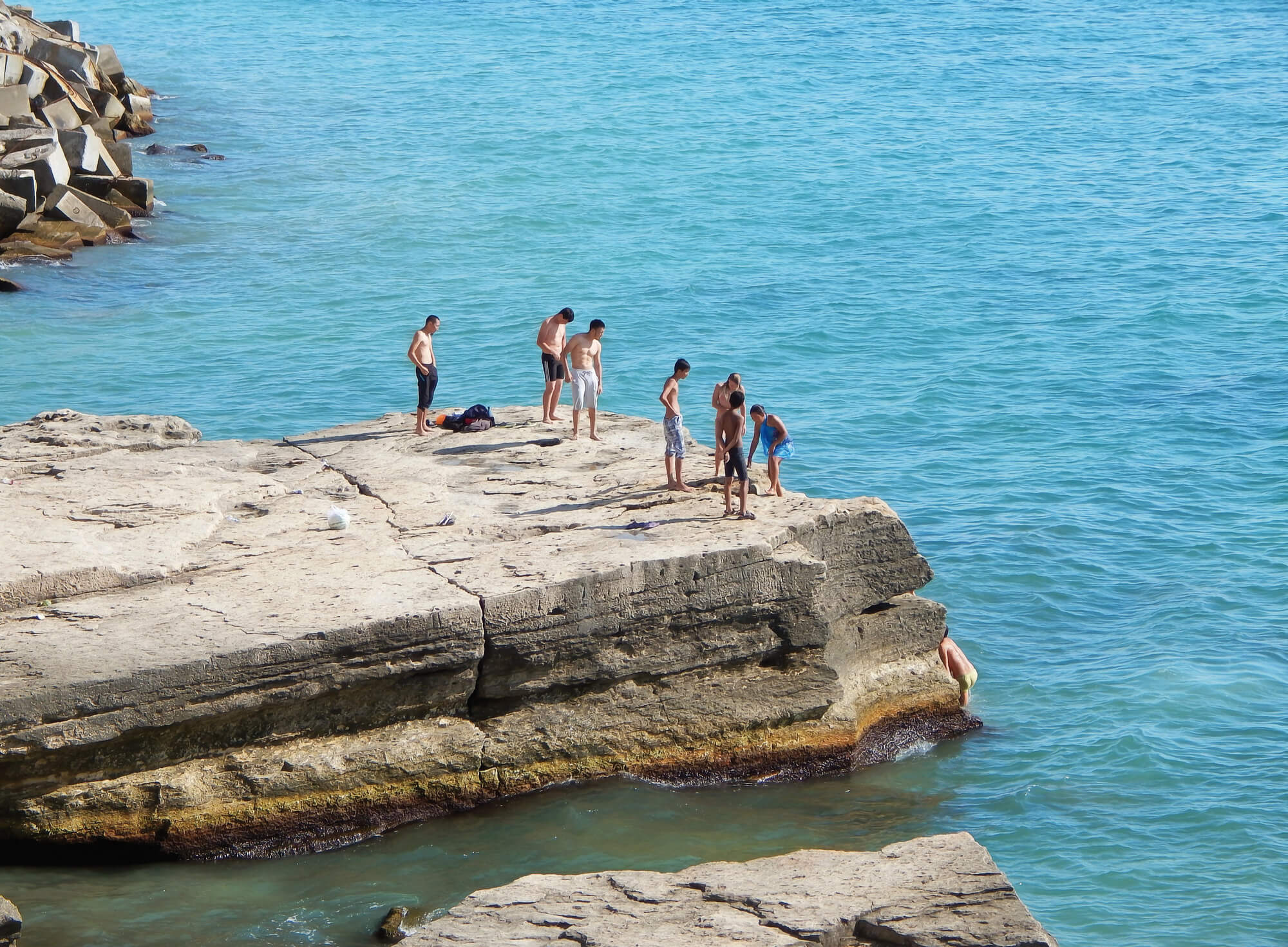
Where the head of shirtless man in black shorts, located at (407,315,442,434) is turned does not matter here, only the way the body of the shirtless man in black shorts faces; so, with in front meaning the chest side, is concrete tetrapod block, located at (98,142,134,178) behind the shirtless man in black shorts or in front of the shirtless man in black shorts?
behind

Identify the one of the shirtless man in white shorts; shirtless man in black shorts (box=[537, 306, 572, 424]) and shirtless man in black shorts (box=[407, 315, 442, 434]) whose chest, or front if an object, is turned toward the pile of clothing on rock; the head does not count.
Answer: shirtless man in black shorts (box=[407, 315, 442, 434])

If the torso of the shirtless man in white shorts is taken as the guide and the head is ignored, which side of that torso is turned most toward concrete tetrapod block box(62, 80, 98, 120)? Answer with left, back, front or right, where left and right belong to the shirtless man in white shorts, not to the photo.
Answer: back

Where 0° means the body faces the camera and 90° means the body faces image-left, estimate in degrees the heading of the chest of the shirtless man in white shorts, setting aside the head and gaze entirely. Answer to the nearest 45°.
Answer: approximately 315°

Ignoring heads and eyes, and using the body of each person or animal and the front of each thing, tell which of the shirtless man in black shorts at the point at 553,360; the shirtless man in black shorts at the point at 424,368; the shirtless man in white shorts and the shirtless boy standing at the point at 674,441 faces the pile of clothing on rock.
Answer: the shirtless man in black shorts at the point at 424,368

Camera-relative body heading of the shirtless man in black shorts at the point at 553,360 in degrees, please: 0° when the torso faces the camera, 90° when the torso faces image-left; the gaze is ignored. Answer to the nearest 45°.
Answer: approximately 315°

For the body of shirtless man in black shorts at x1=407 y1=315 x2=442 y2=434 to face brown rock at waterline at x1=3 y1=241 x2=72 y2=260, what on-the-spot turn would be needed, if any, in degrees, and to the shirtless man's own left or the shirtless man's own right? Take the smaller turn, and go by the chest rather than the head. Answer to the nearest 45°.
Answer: approximately 180°

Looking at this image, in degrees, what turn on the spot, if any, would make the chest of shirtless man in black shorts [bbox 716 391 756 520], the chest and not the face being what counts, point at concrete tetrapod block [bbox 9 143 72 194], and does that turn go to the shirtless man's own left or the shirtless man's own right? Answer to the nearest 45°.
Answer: approximately 90° to the shirtless man's own left

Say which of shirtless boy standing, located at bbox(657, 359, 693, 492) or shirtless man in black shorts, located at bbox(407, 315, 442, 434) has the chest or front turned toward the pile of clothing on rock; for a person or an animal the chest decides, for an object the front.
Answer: the shirtless man in black shorts
